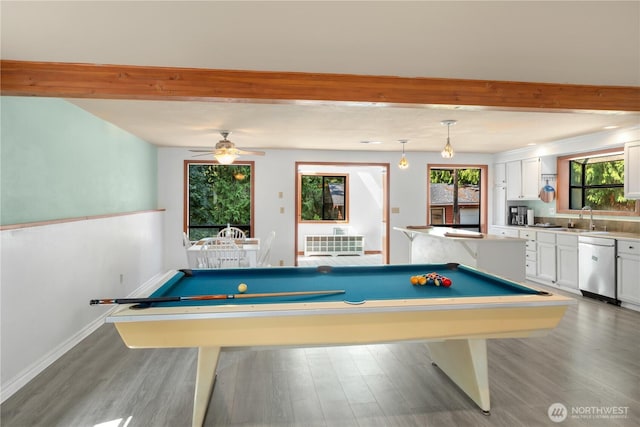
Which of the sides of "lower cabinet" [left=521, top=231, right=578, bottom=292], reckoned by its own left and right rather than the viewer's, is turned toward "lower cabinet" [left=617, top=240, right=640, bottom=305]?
left

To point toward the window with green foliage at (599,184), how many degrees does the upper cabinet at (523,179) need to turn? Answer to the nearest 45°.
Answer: approximately 90° to its left

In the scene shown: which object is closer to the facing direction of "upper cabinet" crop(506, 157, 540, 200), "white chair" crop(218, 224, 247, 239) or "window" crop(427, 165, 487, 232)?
the white chair

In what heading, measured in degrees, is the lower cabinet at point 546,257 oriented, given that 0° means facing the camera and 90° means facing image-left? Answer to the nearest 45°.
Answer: approximately 45°

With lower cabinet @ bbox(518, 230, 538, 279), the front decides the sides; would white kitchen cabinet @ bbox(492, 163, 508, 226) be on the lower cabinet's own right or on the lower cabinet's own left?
on the lower cabinet's own right
